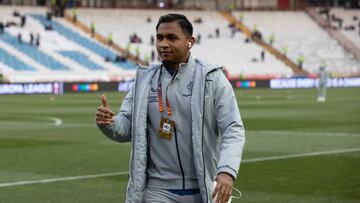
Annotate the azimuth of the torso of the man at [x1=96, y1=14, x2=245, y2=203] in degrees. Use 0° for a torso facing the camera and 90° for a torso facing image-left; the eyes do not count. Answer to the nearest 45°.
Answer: approximately 45°
